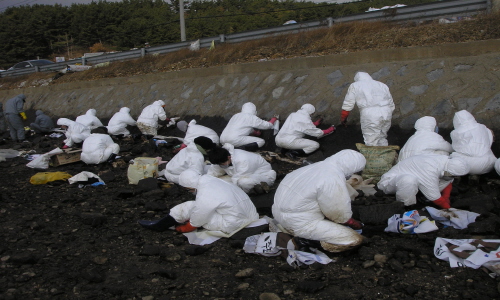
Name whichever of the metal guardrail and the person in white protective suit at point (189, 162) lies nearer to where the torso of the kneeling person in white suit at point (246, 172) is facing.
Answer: the person in white protective suit

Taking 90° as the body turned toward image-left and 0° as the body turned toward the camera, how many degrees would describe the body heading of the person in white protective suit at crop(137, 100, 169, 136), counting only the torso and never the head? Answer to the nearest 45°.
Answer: approximately 270°

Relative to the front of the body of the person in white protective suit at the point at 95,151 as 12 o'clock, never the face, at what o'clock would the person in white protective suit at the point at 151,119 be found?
the person in white protective suit at the point at 151,119 is roughly at 10 o'clock from the person in white protective suit at the point at 95,151.

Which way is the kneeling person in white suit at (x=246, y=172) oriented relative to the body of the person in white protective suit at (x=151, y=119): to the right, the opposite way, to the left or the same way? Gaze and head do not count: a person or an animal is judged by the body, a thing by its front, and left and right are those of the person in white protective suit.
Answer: the opposite way

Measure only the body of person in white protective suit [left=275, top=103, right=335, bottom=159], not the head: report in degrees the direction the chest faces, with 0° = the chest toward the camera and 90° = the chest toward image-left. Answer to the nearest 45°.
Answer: approximately 270°

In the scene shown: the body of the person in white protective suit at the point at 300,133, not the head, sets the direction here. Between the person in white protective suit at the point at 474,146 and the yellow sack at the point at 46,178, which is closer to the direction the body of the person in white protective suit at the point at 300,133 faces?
the person in white protective suit

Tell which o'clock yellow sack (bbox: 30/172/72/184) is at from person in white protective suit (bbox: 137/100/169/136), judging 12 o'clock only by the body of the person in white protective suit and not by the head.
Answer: The yellow sack is roughly at 4 o'clock from the person in white protective suit.

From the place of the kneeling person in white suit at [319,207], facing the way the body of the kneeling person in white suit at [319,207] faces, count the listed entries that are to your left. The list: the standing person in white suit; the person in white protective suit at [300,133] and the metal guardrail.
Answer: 3

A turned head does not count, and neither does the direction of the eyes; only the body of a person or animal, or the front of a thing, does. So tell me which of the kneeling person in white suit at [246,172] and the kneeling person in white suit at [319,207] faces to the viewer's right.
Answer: the kneeling person in white suit at [319,207]

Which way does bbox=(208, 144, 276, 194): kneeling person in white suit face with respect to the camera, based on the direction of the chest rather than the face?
to the viewer's left

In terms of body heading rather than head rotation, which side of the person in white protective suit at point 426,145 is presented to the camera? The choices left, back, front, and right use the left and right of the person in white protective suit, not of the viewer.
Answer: back

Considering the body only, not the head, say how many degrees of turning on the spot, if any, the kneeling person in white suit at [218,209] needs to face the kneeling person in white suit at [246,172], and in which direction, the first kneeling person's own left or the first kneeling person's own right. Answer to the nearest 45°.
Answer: approximately 90° to the first kneeling person's own right
